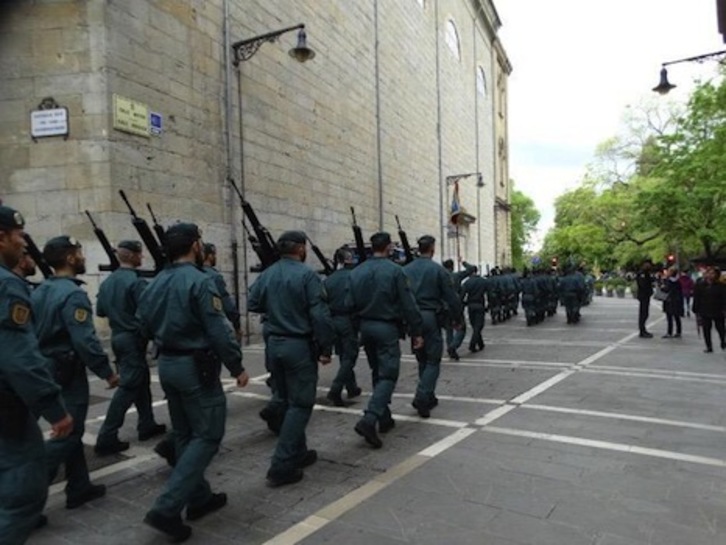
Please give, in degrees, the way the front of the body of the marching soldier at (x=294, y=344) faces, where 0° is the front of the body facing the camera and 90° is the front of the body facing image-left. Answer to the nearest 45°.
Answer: approximately 225°

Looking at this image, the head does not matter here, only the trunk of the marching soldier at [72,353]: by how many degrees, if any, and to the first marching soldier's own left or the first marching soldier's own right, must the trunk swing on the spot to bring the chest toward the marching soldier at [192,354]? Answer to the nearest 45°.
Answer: approximately 90° to the first marching soldier's own right

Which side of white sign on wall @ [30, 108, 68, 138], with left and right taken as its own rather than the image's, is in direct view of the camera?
front

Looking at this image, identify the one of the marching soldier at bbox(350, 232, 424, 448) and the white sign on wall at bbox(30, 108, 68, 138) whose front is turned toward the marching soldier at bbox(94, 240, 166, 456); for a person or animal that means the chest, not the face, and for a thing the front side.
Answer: the white sign on wall

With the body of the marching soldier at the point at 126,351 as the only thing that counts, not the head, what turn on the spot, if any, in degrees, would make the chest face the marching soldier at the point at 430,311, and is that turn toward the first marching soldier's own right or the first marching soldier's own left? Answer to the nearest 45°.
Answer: approximately 45° to the first marching soldier's own right

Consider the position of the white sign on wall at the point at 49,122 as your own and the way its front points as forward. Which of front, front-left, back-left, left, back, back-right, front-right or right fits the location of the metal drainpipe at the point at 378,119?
back-left

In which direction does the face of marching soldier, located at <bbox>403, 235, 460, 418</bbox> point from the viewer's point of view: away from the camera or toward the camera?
away from the camera

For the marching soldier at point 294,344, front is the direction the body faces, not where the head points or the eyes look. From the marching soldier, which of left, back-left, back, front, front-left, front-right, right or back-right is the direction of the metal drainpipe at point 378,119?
front-left

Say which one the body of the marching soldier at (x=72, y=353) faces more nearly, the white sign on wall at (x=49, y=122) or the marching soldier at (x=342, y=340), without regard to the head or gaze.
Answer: the marching soldier

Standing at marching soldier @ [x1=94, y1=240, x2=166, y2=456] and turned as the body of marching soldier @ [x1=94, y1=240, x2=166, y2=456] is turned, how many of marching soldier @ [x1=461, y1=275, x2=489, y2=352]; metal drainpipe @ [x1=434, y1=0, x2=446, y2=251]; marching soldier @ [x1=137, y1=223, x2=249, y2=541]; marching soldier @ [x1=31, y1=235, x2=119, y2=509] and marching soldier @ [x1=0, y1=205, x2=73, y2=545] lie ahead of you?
2

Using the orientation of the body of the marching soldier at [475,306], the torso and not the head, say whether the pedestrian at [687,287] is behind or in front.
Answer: in front

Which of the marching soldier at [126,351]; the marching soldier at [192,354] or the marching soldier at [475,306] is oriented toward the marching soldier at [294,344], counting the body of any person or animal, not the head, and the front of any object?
the marching soldier at [192,354]

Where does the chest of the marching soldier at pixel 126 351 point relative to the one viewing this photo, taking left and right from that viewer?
facing away from the viewer and to the right of the viewer

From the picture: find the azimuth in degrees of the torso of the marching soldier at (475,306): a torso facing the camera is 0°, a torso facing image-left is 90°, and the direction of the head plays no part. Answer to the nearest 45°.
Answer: approximately 180°

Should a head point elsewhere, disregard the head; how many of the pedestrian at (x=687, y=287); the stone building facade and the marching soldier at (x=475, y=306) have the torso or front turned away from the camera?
1

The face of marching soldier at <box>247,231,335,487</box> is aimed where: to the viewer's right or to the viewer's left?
to the viewer's right

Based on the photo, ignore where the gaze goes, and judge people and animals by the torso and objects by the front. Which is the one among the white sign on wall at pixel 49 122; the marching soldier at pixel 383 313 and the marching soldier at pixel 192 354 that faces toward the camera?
the white sign on wall

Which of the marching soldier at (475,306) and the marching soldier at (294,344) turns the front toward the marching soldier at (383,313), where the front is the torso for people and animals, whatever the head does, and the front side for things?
the marching soldier at (294,344)
